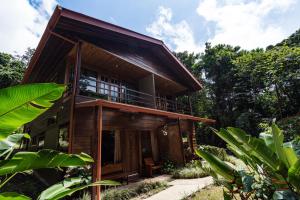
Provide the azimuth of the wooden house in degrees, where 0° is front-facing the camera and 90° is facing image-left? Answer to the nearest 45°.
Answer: approximately 315°
